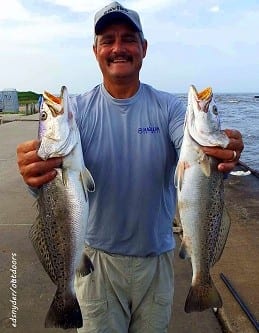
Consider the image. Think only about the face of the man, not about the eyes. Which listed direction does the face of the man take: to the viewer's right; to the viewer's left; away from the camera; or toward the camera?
toward the camera

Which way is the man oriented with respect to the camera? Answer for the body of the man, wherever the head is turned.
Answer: toward the camera

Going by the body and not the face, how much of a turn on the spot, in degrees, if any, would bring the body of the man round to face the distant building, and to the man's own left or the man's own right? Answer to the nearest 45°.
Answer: approximately 180°
